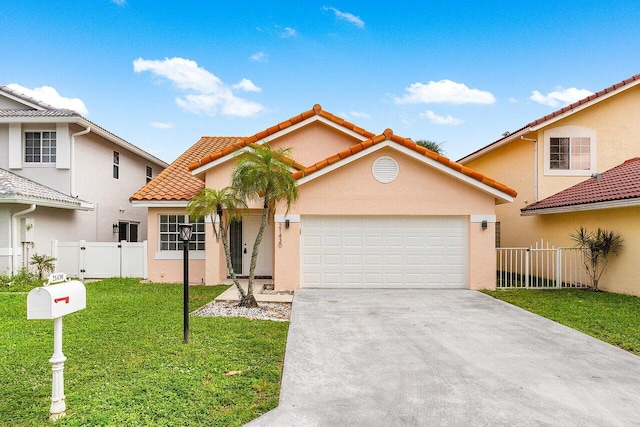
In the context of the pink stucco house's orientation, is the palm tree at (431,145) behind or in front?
behind

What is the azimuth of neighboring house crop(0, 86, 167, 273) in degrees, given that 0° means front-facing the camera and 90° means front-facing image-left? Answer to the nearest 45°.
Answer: approximately 0°

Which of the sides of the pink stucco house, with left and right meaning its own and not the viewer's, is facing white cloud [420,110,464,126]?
back

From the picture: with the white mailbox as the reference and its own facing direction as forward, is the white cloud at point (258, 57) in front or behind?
behind

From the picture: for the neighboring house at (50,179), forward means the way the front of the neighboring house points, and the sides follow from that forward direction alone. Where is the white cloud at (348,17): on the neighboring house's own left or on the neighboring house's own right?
on the neighboring house's own left

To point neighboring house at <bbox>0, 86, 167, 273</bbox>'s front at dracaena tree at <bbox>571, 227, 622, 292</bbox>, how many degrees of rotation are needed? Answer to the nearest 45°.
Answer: approximately 45° to its left

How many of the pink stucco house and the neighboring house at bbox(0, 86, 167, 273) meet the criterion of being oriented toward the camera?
2
